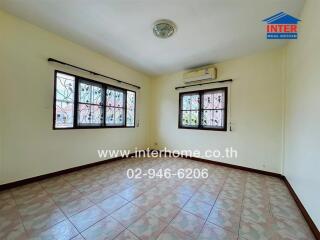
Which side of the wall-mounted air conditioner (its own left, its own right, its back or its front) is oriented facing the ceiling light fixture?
front

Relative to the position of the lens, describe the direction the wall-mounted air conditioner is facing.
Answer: facing the viewer and to the left of the viewer

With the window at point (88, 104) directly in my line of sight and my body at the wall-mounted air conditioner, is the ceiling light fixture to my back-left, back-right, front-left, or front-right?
front-left
